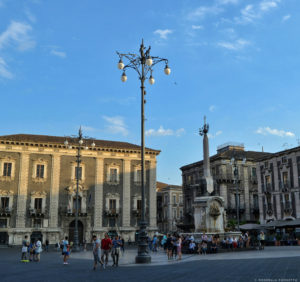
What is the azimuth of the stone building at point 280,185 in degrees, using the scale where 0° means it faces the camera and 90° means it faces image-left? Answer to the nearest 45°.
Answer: approximately 45°
